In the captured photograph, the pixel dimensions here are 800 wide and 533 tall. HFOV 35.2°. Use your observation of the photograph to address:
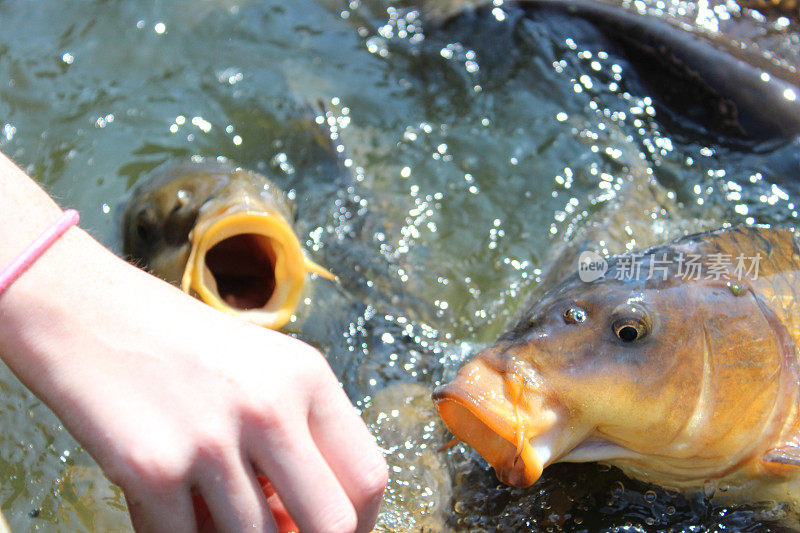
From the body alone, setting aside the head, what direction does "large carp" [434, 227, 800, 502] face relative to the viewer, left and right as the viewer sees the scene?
facing to the left of the viewer

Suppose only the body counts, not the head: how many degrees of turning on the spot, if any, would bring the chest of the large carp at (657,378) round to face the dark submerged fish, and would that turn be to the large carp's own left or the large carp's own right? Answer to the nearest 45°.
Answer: approximately 90° to the large carp's own right
